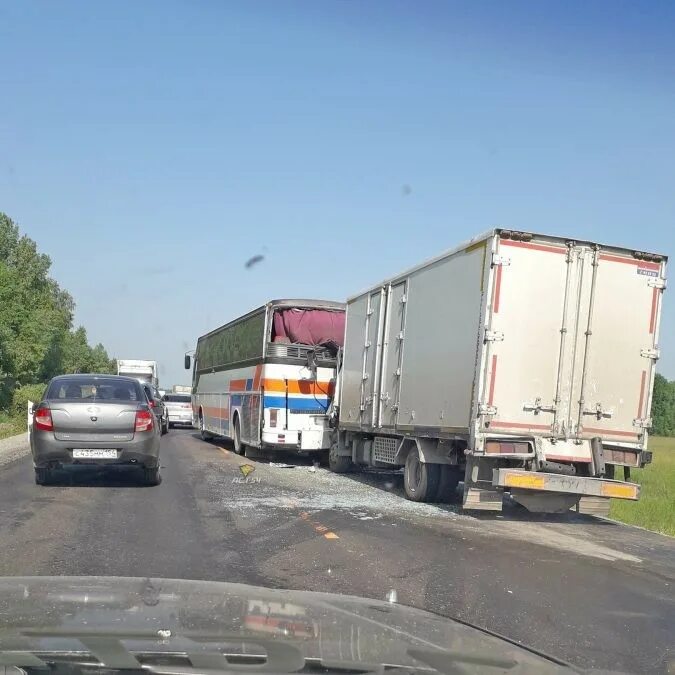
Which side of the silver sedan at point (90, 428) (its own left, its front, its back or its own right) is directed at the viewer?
back

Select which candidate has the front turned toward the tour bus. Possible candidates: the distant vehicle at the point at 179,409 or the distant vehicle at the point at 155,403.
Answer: the distant vehicle at the point at 179,409

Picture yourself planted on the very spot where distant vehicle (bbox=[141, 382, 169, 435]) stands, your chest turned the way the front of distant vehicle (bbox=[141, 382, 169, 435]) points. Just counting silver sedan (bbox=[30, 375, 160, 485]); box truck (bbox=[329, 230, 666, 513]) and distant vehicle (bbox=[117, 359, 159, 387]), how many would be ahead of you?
1

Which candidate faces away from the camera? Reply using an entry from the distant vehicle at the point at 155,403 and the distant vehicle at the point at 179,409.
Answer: the distant vehicle at the point at 155,403

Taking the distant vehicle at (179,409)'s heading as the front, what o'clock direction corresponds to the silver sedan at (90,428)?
The silver sedan is roughly at 6 o'clock from the distant vehicle.

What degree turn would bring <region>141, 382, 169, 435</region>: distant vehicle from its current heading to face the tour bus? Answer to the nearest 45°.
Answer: approximately 135° to its right

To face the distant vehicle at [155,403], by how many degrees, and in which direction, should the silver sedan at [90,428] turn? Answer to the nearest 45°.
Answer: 0° — it already faces it

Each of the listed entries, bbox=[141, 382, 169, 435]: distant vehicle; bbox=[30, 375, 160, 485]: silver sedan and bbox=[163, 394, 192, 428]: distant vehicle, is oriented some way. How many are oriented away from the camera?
3

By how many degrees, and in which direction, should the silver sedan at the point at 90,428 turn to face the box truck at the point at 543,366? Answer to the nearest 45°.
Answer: approximately 135° to its right

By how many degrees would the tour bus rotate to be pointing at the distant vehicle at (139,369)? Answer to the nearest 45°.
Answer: approximately 45° to its right

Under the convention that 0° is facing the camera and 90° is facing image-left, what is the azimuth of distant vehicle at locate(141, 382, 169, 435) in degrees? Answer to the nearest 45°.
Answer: approximately 180°

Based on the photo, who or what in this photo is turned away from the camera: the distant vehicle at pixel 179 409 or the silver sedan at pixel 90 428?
the silver sedan
